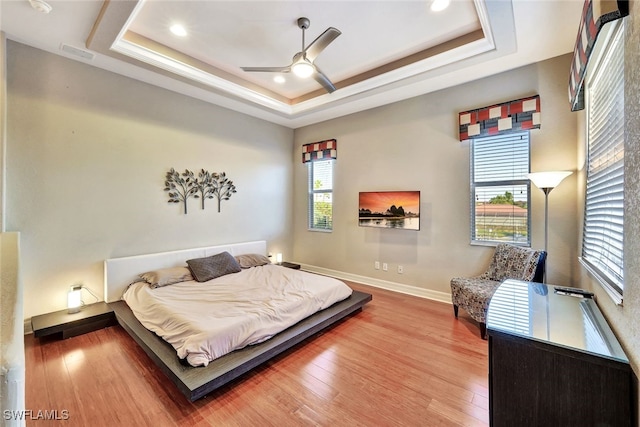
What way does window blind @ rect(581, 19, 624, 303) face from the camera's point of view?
to the viewer's left

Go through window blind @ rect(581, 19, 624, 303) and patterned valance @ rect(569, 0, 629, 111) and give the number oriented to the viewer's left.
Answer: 2

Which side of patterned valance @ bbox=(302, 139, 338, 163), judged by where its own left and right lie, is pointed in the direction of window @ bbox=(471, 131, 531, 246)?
left

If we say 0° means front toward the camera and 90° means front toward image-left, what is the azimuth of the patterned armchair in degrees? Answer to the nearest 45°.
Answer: approximately 45°

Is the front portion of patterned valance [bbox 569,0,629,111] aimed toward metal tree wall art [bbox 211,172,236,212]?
yes

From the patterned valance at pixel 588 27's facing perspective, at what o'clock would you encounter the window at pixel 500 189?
The window is roughly at 2 o'clock from the patterned valance.

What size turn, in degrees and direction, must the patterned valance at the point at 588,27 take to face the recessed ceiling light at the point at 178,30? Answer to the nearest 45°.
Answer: approximately 45° to its left

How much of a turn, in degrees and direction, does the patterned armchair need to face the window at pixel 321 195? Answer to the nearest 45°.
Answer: approximately 45° to its right

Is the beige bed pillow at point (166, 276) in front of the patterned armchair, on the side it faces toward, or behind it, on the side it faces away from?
in front

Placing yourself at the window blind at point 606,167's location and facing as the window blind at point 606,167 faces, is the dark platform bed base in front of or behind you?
in front

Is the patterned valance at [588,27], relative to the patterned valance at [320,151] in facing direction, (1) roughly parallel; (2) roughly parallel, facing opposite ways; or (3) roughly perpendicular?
roughly perpendicular

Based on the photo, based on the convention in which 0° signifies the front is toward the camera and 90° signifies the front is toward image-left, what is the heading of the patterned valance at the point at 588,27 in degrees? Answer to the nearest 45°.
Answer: approximately 90°
